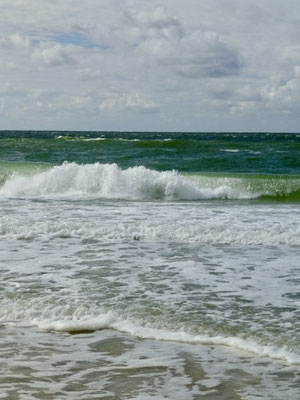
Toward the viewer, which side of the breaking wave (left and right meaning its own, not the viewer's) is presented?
front
